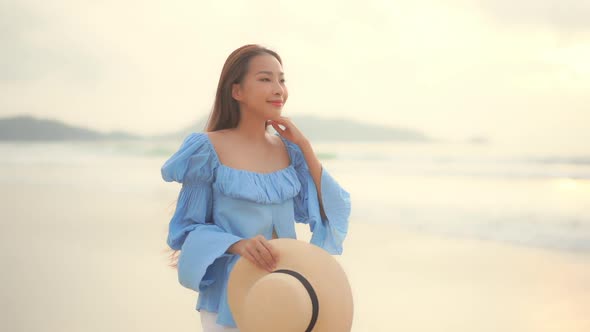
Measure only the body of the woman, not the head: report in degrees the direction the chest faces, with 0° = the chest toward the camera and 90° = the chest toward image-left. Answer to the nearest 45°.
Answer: approximately 315°

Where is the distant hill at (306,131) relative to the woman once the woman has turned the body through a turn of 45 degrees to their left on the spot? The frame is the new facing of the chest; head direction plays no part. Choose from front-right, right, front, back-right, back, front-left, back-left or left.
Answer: left

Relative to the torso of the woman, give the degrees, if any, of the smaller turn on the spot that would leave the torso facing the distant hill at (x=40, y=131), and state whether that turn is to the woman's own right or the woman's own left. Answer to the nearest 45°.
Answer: approximately 135° to the woman's own left

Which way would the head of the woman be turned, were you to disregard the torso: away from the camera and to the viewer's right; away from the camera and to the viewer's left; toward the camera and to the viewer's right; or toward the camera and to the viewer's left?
toward the camera and to the viewer's right
